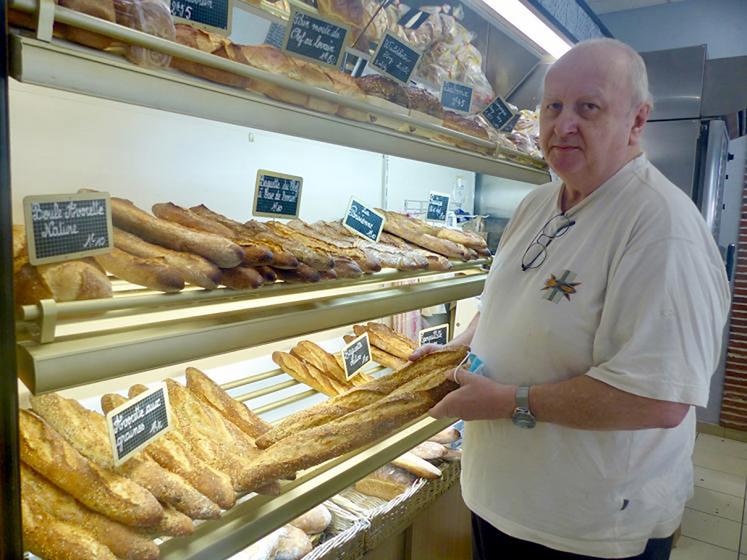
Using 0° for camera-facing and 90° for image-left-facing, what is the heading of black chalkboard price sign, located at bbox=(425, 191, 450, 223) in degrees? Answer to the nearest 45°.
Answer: approximately 0°

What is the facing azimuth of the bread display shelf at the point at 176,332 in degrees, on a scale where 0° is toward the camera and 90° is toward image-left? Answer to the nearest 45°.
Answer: approximately 315°

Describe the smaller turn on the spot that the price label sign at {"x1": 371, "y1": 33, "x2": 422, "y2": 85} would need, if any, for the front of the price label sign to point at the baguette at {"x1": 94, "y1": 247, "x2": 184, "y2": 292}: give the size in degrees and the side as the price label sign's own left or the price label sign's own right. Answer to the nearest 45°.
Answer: approximately 45° to the price label sign's own right

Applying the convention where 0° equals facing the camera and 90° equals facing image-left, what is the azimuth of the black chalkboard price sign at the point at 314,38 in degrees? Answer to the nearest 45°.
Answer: approximately 0°

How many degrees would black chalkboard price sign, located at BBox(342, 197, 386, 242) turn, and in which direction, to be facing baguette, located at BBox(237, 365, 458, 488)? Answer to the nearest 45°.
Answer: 0° — it already faces it
